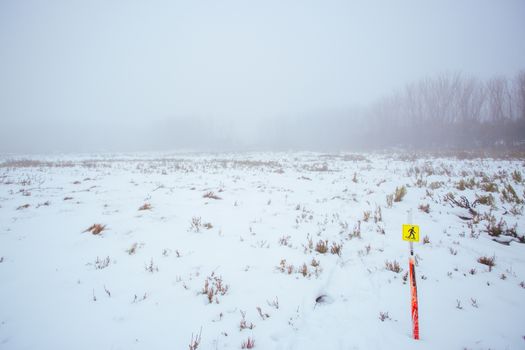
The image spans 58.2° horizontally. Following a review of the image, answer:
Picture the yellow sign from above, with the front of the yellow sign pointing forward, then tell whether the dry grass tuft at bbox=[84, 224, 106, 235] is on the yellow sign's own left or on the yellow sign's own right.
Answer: on the yellow sign's own right

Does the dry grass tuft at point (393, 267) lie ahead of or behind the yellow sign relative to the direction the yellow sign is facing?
behind

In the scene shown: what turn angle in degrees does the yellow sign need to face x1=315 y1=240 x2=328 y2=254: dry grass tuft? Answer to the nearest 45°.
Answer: approximately 135° to its right

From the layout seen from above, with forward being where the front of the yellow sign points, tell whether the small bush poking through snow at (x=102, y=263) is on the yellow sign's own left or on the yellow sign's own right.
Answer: on the yellow sign's own right

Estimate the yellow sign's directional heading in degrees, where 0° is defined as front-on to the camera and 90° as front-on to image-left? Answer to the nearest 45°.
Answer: approximately 0°

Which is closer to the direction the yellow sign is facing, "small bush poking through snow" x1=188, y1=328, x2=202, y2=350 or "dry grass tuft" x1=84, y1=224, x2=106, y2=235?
the small bush poking through snow
